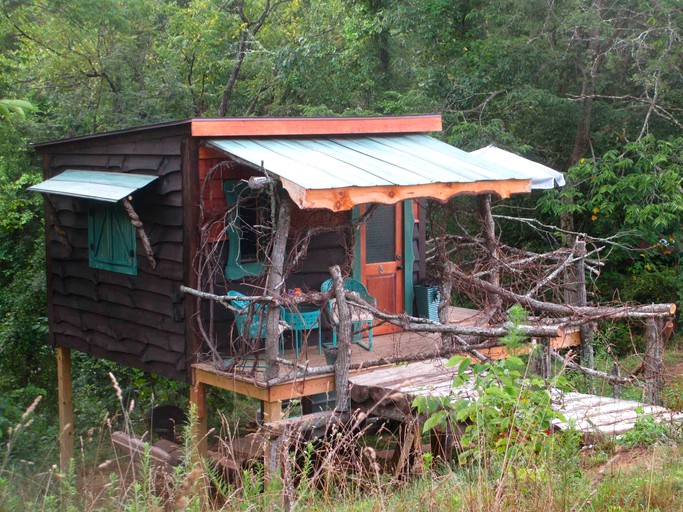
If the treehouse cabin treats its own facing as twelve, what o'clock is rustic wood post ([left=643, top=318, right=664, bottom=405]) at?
The rustic wood post is roughly at 11 o'clock from the treehouse cabin.

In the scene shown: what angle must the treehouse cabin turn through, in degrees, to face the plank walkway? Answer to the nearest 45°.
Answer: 0° — it already faces it

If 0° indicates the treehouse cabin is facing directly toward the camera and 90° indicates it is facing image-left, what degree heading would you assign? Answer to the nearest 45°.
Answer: approximately 315°

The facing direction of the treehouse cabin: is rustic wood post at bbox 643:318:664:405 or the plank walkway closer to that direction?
the plank walkway

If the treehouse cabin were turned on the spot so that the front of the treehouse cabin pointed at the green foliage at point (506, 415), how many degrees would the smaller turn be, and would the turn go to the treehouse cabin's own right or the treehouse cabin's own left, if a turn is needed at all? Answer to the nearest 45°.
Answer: approximately 45° to the treehouse cabin's own right

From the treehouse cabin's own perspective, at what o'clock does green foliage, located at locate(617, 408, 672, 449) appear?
The green foliage is roughly at 12 o'clock from the treehouse cabin.
